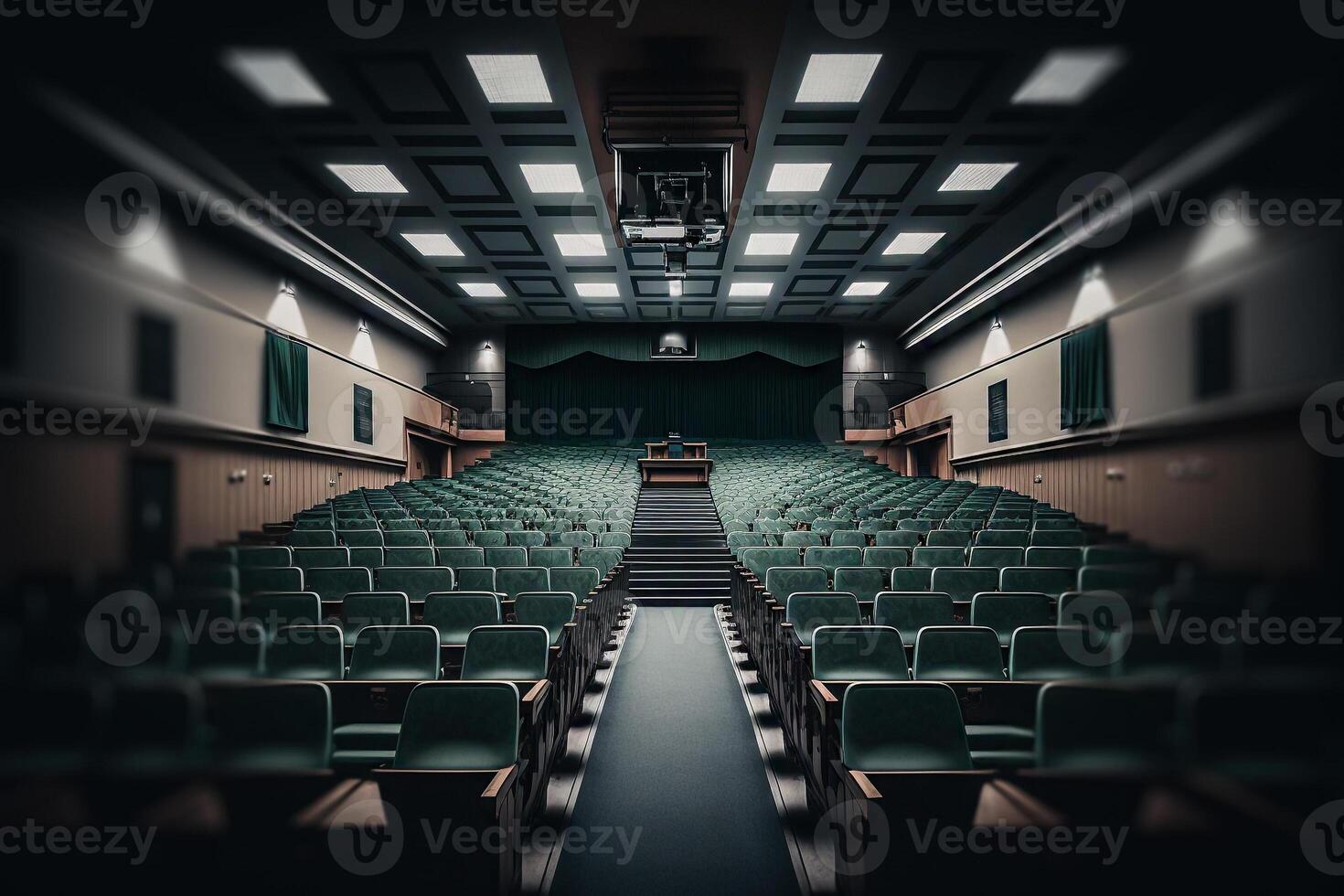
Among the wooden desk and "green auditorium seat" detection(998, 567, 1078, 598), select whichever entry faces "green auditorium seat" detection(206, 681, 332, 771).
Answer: the wooden desk

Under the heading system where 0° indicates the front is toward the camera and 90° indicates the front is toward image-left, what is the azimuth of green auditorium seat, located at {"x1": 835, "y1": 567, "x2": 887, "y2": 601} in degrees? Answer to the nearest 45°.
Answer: approximately 180°

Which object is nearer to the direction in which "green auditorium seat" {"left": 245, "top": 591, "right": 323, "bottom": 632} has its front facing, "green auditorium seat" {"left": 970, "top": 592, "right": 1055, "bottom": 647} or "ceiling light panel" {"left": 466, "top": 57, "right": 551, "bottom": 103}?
the ceiling light panel

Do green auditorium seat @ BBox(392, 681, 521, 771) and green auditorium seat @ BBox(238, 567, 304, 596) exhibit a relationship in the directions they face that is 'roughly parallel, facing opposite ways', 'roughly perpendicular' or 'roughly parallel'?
roughly parallel

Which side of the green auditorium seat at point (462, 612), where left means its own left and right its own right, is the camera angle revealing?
back

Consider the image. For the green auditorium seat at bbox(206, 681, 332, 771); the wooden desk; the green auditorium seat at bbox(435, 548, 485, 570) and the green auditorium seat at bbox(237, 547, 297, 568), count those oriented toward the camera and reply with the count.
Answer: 1

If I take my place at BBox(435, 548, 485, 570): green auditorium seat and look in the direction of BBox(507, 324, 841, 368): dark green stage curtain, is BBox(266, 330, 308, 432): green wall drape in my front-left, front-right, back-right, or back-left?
front-left

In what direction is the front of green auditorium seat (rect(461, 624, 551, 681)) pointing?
away from the camera

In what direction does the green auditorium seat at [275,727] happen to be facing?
away from the camera

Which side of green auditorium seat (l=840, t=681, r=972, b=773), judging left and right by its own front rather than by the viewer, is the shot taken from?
back

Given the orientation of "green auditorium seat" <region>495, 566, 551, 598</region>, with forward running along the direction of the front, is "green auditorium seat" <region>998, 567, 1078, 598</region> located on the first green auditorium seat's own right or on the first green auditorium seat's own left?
on the first green auditorium seat's own right

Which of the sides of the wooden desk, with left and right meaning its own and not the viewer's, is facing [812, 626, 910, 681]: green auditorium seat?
front

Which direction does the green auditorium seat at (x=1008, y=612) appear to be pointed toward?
away from the camera

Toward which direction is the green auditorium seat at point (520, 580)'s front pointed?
away from the camera

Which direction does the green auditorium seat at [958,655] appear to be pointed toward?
away from the camera

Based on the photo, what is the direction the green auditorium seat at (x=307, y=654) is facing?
away from the camera

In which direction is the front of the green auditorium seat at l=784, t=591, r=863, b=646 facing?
away from the camera

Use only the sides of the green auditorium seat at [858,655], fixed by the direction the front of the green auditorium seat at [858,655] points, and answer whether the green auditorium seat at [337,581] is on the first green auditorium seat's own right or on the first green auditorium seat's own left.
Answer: on the first green auditorium seat's own left

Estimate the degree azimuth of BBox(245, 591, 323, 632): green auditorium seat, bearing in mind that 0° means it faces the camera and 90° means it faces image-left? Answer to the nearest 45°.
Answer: approximately 180°

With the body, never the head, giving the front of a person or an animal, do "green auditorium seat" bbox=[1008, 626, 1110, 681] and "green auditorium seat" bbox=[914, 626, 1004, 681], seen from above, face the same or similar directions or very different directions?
same or similar directions

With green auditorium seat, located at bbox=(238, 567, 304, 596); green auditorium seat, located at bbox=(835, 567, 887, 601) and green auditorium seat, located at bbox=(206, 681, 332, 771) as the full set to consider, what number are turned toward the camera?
0
